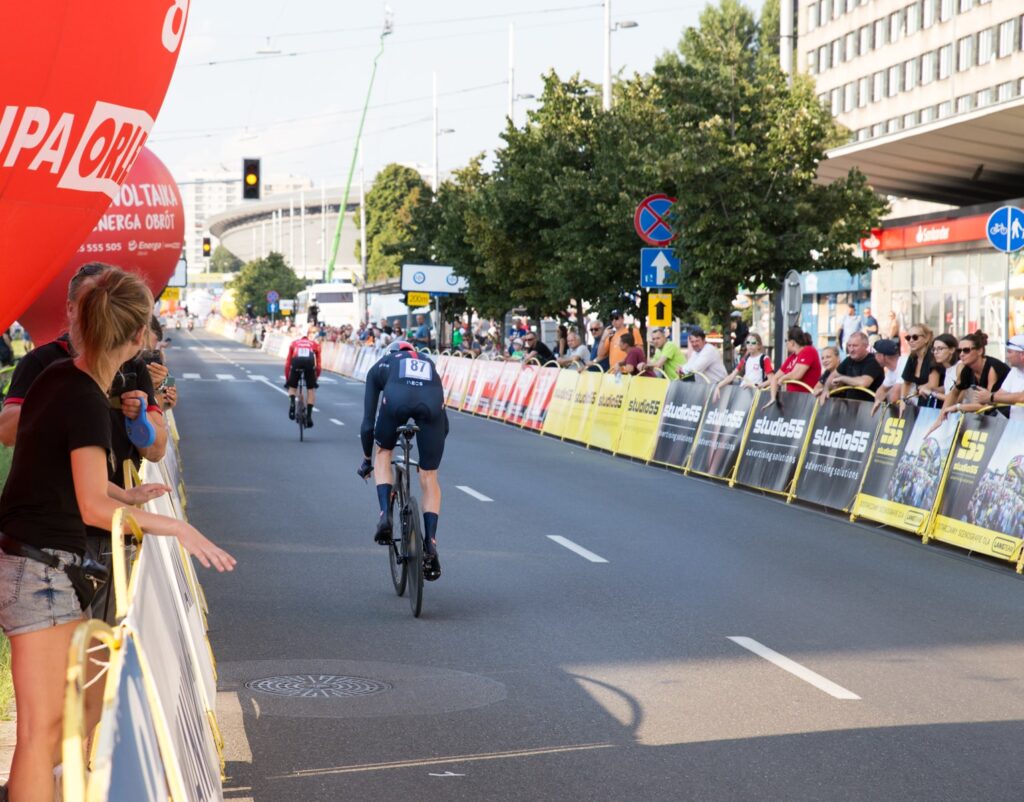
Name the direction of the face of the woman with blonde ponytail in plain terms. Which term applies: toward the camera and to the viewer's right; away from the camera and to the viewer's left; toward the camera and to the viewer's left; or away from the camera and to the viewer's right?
away from the camera and to the viewer's right

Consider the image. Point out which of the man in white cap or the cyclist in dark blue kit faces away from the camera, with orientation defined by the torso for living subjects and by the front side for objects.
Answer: the cyclist in dark blue kit

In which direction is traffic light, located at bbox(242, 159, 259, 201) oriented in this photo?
toward the camera

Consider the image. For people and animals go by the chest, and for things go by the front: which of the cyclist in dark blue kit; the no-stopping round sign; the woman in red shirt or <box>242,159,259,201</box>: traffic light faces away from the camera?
the cyclist in dark blue kit

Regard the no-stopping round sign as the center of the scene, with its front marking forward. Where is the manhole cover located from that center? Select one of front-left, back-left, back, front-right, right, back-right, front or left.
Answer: front

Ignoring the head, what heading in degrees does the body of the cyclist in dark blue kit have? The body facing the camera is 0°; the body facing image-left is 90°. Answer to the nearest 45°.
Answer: approximately 180°

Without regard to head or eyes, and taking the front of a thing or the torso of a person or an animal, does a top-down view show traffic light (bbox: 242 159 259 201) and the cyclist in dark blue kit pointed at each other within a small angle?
yes

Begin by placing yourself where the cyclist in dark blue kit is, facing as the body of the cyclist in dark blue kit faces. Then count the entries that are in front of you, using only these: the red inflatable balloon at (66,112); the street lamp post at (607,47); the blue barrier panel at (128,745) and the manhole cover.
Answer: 1

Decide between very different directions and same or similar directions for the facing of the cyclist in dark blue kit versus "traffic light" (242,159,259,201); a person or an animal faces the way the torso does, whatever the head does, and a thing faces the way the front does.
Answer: very different directions

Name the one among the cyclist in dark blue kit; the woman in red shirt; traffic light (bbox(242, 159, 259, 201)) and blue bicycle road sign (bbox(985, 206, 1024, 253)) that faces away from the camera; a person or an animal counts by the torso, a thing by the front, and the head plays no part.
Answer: the cyclist in dark blue kit

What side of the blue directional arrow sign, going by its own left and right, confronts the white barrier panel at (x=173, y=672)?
front

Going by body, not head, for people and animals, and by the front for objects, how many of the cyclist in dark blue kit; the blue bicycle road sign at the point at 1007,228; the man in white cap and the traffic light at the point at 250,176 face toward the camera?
2

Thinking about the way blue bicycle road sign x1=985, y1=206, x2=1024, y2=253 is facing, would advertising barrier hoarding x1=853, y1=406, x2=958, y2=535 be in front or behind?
in front

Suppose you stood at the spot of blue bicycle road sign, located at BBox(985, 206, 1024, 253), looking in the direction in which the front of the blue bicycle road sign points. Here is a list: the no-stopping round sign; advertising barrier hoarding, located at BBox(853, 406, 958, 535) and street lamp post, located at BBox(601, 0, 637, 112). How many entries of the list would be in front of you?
1

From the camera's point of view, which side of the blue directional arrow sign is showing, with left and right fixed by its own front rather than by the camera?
front

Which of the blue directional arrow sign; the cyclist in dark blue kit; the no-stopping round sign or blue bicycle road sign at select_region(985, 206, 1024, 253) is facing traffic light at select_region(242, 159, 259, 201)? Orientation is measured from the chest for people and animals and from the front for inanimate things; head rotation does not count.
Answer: the cyclist in dark blue kit

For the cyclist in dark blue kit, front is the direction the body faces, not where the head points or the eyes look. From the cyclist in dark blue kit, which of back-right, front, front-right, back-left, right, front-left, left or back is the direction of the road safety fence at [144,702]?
back

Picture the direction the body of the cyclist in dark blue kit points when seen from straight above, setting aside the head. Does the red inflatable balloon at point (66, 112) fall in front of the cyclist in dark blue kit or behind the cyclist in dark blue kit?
behind

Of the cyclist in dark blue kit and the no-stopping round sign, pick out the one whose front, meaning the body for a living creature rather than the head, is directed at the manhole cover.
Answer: the no-stopping round sign

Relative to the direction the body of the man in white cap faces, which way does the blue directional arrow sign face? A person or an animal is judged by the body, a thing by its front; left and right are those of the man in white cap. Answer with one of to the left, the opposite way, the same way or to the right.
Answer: to the left
